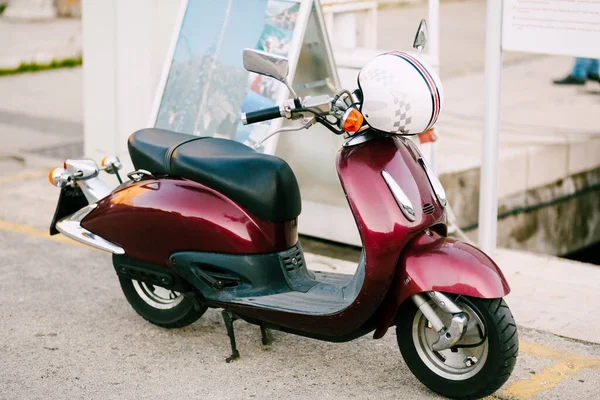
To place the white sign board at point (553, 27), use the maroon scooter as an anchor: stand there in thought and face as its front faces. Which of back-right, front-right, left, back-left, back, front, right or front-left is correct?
left

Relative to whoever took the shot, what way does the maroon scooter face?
facing the viewer and to the right of the viewer
